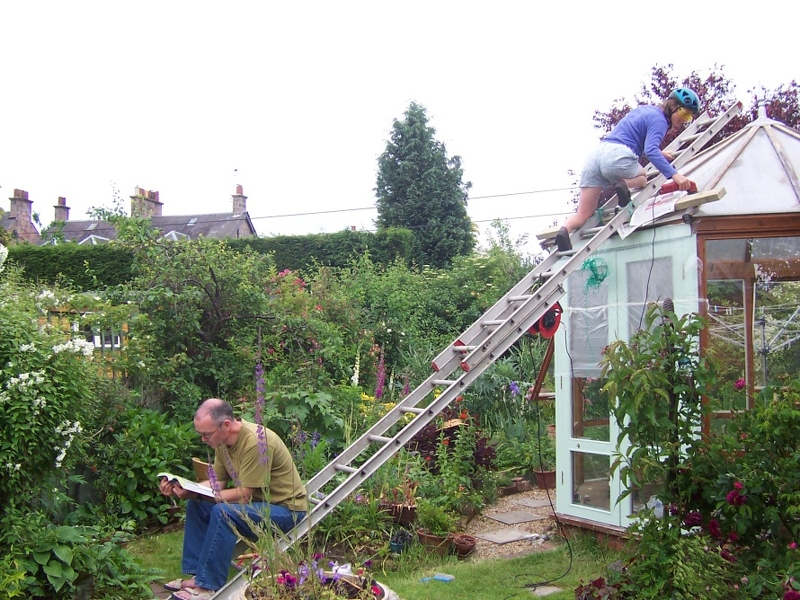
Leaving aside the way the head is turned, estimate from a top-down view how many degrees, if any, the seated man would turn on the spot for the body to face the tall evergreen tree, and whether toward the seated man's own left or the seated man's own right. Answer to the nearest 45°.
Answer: approximately 90° to the seated man's own right

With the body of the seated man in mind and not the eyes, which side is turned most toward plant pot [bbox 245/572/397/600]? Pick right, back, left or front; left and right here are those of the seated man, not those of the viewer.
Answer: left

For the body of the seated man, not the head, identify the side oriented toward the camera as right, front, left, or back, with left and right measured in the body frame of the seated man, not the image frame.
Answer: left

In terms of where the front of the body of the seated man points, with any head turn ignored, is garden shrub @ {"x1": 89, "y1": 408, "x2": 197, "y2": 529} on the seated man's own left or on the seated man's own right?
on the seated man's own right

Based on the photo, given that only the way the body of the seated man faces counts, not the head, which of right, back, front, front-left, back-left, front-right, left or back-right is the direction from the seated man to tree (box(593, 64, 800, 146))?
back-right

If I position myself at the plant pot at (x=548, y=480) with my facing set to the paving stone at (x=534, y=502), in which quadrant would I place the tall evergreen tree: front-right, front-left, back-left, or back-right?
back-right

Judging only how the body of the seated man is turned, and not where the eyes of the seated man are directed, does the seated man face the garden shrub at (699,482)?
no

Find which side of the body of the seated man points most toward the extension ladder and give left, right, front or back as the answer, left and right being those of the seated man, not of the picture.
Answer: back

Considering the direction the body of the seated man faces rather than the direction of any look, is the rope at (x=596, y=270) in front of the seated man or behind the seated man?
behind

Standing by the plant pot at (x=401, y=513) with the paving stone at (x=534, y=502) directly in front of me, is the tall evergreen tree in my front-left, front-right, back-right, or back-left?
front-left

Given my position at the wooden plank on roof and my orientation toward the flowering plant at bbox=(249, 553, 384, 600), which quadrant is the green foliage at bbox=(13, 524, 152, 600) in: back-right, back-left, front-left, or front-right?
front-right

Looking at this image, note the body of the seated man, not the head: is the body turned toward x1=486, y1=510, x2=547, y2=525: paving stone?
no

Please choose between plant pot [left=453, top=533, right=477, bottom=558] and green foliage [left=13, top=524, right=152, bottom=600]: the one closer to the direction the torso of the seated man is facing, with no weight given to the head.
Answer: the green foliage
